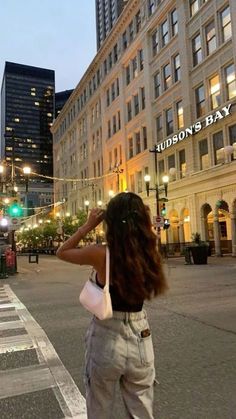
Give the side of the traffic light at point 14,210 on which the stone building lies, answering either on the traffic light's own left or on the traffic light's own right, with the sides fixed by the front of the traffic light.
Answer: on the traffic light's own left

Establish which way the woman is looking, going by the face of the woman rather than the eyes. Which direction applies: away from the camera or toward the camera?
away from the camera

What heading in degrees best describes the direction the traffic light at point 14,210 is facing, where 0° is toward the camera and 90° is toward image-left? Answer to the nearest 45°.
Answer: approximately 0°

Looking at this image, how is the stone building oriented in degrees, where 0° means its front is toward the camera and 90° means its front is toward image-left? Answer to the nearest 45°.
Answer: approximately 45°

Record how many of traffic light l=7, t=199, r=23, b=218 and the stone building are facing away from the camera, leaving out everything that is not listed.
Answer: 0

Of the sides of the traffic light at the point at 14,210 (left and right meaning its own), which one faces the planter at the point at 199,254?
left

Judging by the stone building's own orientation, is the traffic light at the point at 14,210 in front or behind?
in front
